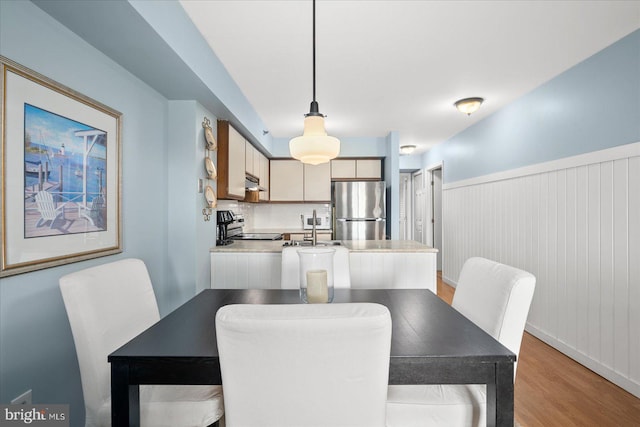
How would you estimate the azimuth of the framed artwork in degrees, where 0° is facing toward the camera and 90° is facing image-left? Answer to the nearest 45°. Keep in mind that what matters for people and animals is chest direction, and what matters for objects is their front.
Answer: approximately 315°

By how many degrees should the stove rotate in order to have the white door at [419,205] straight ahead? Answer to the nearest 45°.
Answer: approximately 45° to its left

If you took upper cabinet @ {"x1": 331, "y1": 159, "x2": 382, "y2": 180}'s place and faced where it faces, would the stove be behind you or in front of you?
in front

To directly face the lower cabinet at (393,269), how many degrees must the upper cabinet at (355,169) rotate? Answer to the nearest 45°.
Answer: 0° — it already faces it

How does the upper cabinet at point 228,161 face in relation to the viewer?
to the viewer's right

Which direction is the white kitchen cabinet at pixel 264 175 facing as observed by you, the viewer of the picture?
facing to the right of the viewer

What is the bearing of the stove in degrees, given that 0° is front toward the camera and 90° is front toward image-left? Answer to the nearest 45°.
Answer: approximately 270°

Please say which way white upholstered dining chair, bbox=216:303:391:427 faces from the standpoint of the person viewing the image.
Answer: facing away from the viewer

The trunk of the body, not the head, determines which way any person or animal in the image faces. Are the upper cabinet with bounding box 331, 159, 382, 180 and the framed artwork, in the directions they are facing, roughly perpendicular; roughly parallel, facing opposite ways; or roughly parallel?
roughly perpendicular

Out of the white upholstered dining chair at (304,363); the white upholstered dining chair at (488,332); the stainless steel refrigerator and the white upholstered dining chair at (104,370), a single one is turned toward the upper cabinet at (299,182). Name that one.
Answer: the white upholstered dining chair at (304,363)
